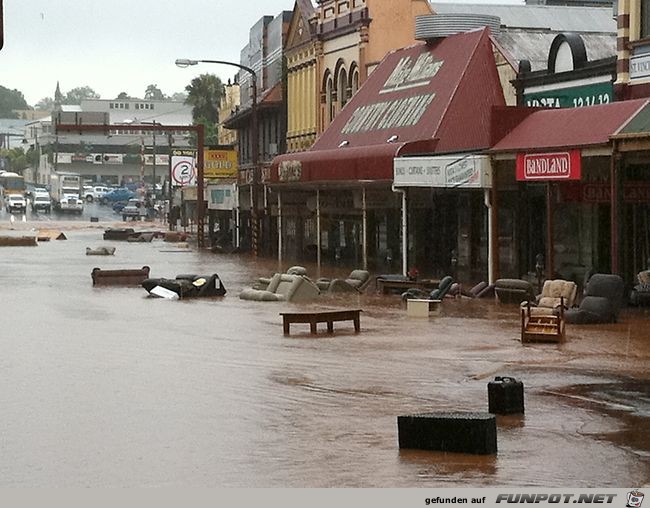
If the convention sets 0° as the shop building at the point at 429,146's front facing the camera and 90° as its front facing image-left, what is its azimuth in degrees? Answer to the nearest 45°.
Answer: approximately 45°

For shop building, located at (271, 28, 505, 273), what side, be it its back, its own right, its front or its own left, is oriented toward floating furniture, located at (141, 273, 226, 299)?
front

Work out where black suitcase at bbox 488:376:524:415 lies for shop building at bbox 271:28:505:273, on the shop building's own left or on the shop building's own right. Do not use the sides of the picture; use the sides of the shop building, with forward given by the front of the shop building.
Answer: on the shop building's own left

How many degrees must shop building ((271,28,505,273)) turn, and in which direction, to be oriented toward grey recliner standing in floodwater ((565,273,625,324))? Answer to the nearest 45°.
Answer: approximately 45° to its left

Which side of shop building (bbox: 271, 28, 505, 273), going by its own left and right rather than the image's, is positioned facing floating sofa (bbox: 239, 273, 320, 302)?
front

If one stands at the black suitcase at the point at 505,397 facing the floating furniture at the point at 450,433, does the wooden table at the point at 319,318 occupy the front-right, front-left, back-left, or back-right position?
back-right

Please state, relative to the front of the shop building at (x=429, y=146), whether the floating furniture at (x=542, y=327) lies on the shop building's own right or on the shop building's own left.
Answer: on the shop building's own left

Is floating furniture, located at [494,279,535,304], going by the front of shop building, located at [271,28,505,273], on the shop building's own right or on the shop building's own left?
on the shop building's own left

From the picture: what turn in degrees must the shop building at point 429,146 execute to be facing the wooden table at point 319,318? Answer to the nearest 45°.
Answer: approximately 45° to its left

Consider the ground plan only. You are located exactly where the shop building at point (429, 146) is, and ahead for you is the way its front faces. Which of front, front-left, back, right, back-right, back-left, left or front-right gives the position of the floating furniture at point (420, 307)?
front-left

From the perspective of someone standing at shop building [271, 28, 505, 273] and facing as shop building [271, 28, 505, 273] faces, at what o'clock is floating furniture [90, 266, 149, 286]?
The floating furniture is roughly at 1 o'clock from the shop building.
